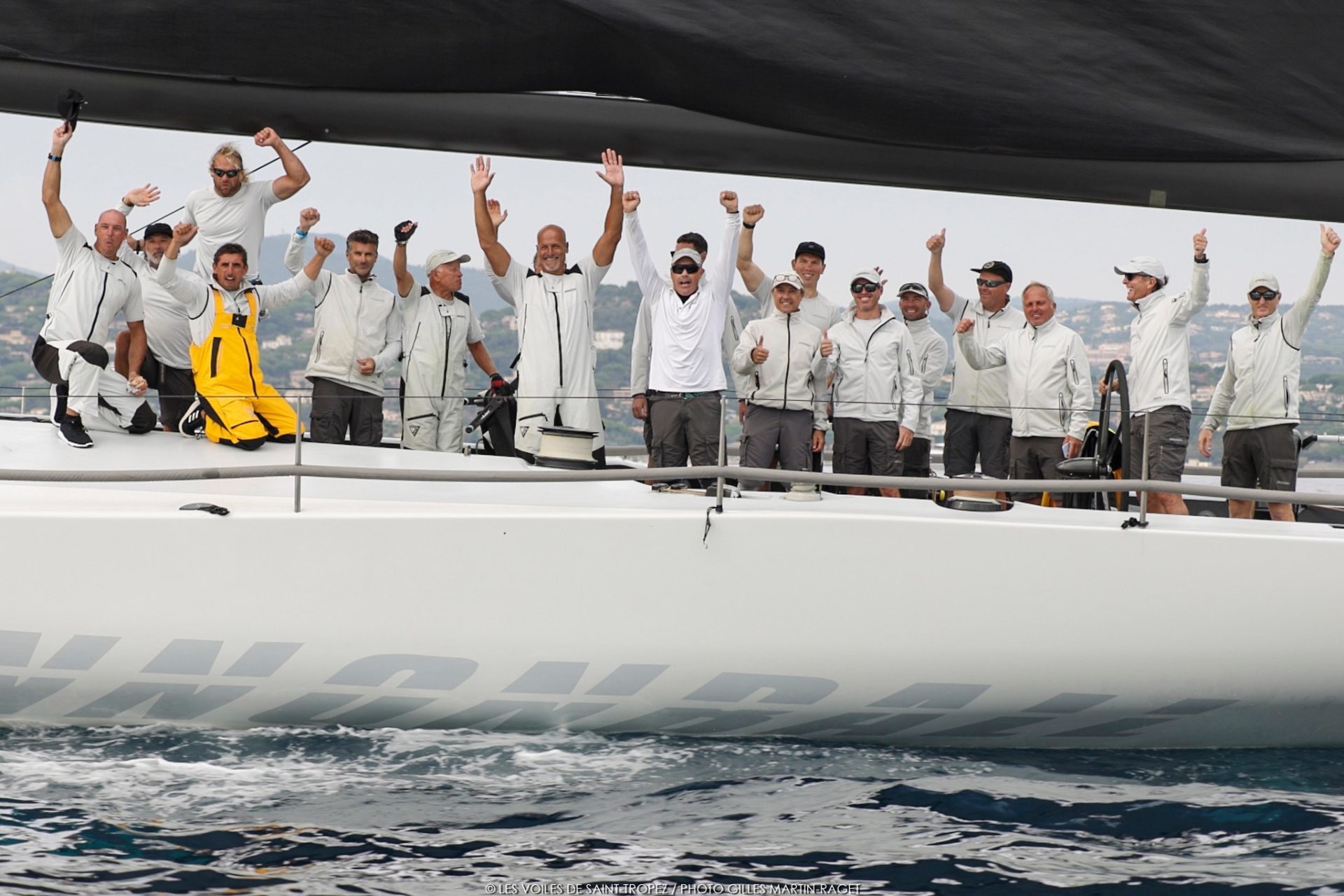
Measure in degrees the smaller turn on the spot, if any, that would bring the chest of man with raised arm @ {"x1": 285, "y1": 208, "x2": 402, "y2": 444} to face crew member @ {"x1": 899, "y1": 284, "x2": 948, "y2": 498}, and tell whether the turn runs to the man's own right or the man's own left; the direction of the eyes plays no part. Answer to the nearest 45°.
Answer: approximately 90° to the man's own left

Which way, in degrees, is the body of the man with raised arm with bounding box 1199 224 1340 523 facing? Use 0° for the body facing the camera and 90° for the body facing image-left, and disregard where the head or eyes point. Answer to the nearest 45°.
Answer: approximately 0°

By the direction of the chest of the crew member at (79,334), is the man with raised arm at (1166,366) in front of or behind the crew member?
in front

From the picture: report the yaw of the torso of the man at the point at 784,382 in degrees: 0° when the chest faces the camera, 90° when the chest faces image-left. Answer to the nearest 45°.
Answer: approximately 0°

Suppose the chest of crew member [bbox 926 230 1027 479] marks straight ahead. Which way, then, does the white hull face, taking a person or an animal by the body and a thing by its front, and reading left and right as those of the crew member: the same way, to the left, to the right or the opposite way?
to the right

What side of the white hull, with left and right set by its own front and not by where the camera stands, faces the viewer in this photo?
left
